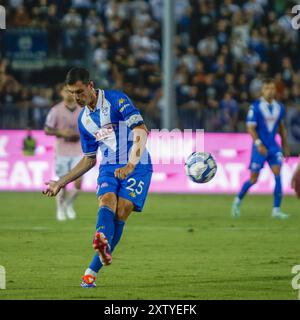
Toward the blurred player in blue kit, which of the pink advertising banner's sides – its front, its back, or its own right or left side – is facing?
front

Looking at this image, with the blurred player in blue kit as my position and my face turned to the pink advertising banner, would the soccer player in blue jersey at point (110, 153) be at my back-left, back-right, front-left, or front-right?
back-left

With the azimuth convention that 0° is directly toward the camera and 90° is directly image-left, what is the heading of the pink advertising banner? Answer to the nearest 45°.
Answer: approximately 0°

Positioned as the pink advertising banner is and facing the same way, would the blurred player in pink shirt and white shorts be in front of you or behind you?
in front

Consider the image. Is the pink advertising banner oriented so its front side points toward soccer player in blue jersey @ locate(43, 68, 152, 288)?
yes

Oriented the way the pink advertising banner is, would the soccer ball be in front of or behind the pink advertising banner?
in front
